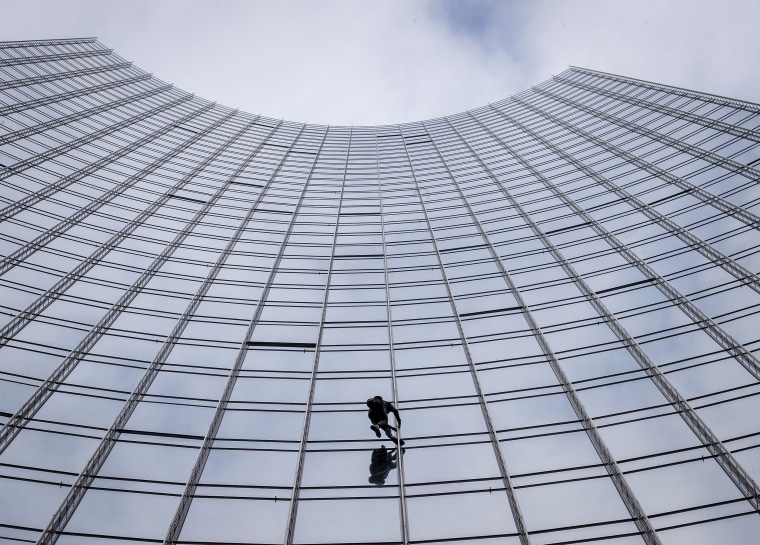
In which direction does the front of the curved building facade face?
toward the camera
